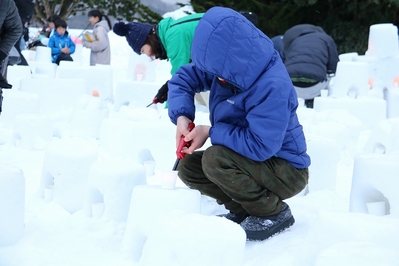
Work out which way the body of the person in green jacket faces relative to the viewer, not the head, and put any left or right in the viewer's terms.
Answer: facing to the left of the viewer

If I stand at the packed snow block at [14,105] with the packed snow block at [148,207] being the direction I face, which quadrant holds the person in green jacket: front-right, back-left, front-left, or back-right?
front-left

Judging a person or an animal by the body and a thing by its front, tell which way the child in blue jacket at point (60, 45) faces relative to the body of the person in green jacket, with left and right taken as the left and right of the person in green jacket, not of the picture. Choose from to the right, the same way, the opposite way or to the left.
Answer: to the left

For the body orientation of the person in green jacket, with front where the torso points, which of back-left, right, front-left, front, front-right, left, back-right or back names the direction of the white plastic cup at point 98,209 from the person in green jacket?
left

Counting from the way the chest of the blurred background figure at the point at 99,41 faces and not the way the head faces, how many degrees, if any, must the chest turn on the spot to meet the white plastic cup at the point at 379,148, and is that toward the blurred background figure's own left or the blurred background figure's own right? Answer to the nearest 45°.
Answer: approximately 90° to the blurred background figure's own left

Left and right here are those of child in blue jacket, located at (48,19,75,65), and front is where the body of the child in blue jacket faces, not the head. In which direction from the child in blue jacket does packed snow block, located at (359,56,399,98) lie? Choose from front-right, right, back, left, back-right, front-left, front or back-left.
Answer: front-left

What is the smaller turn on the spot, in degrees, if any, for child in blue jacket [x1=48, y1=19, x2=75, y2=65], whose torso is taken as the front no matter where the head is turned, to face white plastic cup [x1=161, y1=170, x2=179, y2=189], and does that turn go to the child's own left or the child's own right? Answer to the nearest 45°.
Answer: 0° — they already face it

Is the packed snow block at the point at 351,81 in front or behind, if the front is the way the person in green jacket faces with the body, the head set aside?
behind

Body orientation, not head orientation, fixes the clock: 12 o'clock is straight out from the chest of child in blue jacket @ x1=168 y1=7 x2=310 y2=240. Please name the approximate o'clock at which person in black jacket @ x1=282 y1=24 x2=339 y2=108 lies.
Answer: The person in black jacket is roughly at 5 o'clock from the child in blue jacket.

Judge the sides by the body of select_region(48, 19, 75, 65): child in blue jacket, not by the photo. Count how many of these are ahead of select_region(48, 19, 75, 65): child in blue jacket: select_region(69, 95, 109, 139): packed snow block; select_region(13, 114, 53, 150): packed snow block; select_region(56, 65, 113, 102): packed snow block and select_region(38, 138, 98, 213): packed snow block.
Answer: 4

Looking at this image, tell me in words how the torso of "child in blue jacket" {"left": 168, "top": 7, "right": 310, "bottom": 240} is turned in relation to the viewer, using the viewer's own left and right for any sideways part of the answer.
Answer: facing the viewer and to the left of the viewer

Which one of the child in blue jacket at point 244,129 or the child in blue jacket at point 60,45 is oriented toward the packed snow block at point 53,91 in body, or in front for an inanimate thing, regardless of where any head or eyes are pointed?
the child in blue jacket at point 60,45

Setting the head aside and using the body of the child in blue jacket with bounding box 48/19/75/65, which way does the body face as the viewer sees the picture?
toward the camera
